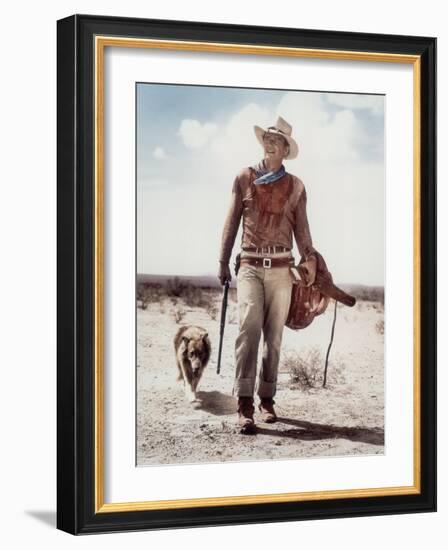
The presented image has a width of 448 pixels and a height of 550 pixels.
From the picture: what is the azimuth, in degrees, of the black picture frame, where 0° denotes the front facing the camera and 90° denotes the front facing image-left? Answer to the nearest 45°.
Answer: approximately 315°
